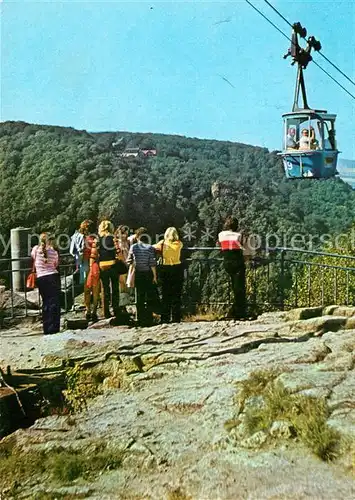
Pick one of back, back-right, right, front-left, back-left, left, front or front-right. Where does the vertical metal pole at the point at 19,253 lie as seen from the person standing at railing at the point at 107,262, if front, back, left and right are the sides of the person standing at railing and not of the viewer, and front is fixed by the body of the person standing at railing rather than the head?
left

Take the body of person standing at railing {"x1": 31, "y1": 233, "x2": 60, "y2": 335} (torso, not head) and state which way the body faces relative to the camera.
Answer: away from the camera

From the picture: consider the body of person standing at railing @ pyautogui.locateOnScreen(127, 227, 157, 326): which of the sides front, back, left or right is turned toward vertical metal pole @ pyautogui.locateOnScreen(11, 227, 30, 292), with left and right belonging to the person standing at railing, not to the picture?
left

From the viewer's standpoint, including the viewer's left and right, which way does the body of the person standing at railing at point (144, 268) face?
facing away from the viewer

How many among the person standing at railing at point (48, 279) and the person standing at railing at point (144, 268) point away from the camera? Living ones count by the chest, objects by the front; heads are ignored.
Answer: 2

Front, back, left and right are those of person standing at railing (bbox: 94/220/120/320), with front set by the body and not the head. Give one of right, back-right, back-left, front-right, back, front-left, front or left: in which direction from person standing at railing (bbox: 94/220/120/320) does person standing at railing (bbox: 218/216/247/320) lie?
right

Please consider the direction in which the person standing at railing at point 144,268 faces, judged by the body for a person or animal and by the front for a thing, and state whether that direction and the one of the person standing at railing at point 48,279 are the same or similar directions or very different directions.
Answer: same or similar directions

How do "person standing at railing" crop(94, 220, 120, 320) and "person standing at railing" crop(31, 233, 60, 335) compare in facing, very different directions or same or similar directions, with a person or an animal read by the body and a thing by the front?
same or similar directions

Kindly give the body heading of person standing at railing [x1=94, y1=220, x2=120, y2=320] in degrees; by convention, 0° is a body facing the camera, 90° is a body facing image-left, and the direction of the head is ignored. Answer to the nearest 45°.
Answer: approximately 180°
